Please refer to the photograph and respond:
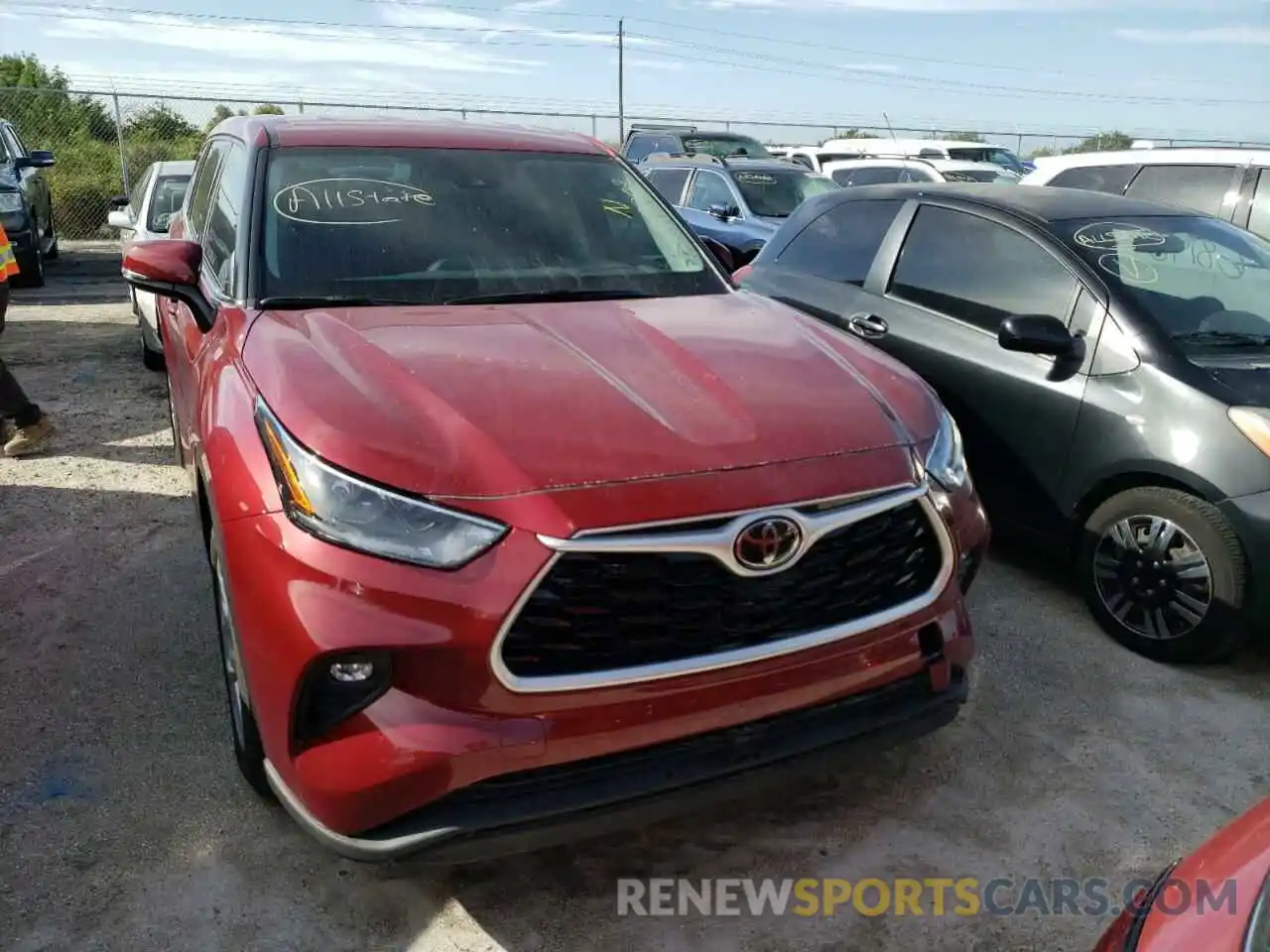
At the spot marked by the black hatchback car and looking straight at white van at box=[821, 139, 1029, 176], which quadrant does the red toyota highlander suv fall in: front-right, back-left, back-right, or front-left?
back-left

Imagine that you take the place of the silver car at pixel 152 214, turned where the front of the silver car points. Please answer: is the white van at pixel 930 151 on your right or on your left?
on your left

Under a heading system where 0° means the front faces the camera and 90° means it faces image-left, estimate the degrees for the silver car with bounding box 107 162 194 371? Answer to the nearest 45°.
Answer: approximately 315°

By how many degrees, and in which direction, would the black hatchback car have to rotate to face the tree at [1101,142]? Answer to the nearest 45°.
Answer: approximately 135° to its left

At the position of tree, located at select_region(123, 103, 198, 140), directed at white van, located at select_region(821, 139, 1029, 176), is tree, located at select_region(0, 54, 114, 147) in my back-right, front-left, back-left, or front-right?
back-right

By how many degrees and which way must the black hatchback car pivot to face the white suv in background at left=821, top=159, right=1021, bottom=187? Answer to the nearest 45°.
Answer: approximately 135° to its left

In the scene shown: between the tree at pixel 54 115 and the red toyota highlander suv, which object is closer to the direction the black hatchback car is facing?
the red toyota highlander suv
